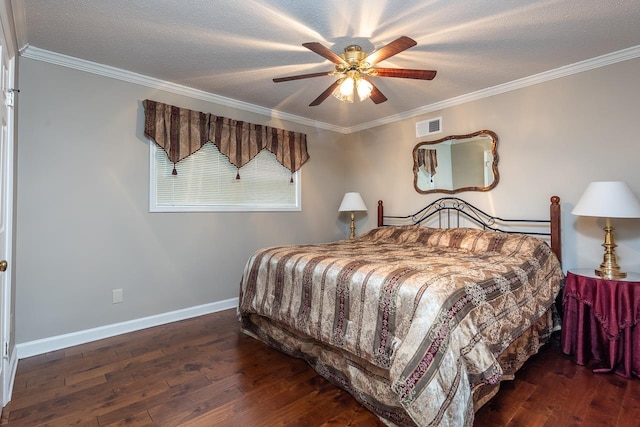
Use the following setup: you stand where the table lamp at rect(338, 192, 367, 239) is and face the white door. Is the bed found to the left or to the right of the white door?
left

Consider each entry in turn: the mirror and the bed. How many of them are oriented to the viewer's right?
0

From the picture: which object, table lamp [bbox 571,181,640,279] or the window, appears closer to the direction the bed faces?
the window

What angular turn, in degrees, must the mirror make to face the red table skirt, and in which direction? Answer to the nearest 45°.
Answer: approximately 90° to its left

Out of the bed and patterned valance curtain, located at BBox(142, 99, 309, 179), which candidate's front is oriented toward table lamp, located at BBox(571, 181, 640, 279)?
the patterned valance curtain

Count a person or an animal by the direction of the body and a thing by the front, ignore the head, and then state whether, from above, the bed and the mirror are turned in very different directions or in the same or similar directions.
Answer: same or similar directions

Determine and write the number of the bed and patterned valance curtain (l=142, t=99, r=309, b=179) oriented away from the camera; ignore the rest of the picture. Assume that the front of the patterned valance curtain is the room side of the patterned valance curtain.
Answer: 0

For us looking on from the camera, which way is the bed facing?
facing the viewer and to the left of the viewer

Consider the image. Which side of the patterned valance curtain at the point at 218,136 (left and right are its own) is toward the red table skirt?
front

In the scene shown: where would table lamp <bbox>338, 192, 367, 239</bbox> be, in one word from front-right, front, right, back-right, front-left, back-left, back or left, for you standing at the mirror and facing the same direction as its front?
front-right

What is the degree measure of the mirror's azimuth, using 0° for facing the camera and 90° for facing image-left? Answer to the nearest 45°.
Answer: approximately 45°

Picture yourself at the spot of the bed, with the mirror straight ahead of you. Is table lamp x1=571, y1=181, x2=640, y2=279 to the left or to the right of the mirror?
right

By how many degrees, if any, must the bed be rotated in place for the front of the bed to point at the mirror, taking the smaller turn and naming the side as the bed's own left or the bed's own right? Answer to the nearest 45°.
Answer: approximately 135° to the bed's own right

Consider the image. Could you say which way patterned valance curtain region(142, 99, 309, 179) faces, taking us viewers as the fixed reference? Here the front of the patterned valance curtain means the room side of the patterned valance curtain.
facing the viewer and to the right of the viewer

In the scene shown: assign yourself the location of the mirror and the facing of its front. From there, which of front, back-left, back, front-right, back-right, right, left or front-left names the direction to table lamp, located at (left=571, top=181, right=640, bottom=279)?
left

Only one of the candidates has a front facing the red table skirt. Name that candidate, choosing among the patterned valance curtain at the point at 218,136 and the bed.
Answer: the patterned valance curtain

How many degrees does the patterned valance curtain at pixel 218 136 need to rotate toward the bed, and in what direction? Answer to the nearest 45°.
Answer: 0° — it already faces it

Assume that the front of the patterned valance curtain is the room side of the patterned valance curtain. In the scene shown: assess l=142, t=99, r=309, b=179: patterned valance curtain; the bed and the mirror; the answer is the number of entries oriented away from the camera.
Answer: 0
